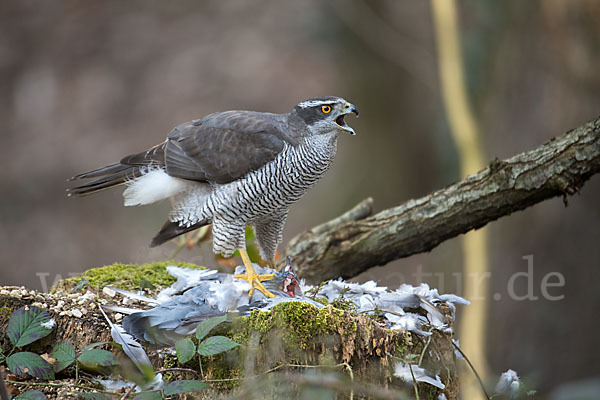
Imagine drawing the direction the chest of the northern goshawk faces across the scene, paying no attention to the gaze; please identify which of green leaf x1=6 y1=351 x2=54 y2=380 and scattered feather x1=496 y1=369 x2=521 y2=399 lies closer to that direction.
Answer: the scattered feather

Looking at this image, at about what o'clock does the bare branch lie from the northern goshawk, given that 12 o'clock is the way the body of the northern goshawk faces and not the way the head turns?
The bare branch is roughly at 12 o'clock from the northern goshawk.

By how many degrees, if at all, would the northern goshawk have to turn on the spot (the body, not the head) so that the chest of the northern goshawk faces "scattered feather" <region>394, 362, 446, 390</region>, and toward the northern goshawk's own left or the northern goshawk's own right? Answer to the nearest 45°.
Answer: approximately 45° to the northern goshawk's own right

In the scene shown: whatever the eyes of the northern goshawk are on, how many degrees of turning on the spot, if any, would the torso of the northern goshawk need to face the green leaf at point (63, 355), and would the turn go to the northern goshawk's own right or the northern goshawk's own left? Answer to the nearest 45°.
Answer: approximately 135° to the northern goshawk's own right

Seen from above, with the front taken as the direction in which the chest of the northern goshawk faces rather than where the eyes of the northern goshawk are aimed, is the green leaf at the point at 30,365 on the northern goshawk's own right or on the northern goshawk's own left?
on the northern goshawk's own right

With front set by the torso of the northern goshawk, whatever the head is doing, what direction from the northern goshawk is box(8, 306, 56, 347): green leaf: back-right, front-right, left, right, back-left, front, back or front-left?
back-right

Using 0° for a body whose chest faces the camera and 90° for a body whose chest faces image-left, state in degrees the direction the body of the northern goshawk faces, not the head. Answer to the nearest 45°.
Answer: approximately 270°
